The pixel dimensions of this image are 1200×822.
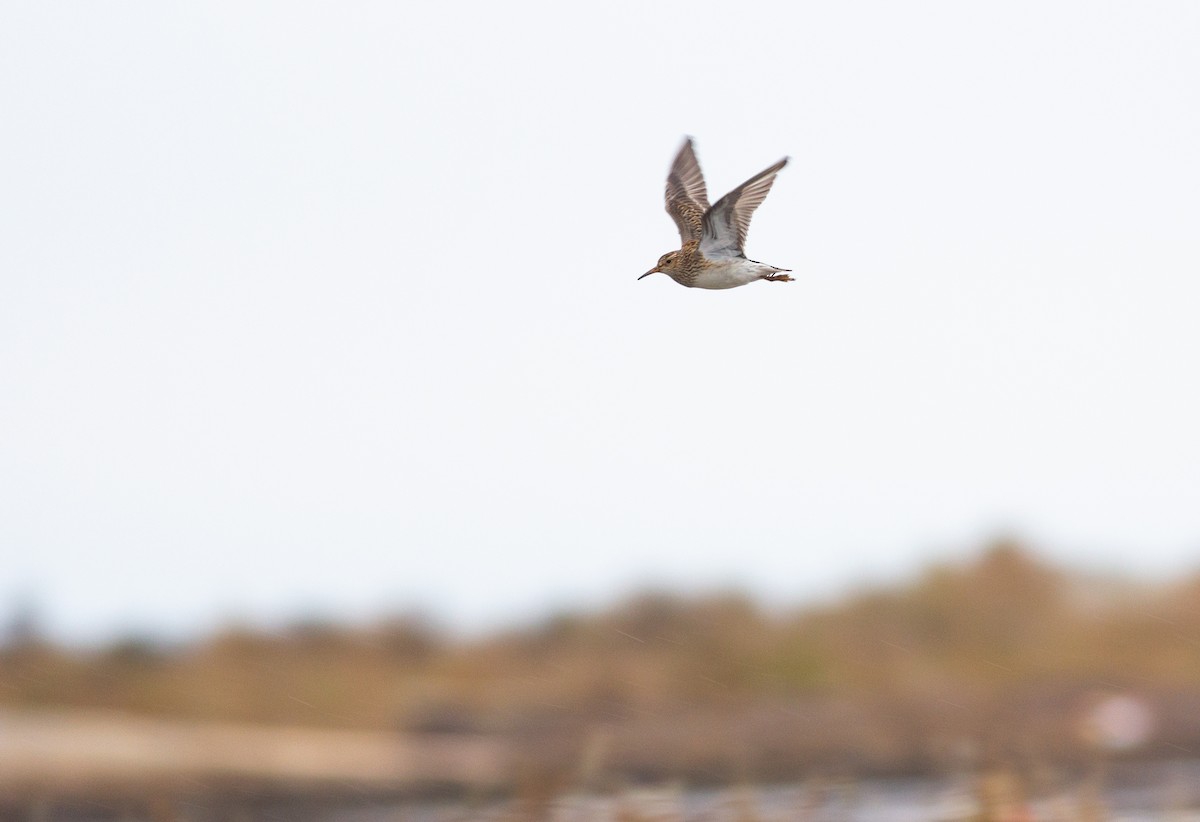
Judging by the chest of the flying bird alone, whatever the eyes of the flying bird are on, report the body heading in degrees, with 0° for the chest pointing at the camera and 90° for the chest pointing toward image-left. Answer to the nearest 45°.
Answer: approximately 90°
